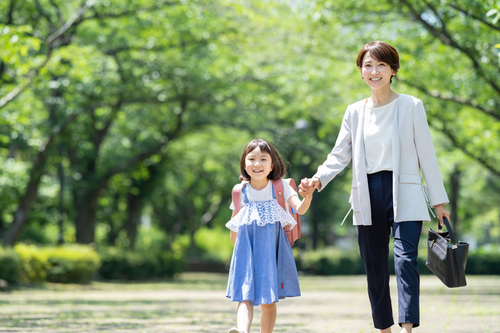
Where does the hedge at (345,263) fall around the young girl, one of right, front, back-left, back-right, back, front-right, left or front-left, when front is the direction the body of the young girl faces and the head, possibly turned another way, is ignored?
back

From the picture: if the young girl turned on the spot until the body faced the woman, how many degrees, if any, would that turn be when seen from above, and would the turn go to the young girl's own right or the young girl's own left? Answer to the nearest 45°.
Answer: approximately 90° to the young girl's own left

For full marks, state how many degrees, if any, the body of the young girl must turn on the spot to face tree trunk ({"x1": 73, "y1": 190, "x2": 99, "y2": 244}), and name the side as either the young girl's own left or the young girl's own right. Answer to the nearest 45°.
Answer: approximately 180°

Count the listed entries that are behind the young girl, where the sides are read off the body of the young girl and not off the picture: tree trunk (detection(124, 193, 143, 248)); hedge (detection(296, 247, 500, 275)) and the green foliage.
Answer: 3

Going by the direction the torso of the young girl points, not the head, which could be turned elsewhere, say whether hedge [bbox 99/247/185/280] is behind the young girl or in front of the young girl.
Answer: behind

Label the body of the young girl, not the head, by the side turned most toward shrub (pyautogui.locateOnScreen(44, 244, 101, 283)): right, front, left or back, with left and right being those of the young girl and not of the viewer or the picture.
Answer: back

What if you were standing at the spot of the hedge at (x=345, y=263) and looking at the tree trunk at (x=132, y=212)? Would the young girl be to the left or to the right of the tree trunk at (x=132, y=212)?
left

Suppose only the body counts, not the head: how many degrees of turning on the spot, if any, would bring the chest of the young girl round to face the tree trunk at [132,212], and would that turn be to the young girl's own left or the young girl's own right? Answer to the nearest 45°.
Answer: approximately 180°

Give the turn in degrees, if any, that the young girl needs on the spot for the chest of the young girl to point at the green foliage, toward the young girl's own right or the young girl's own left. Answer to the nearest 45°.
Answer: approximately 180°

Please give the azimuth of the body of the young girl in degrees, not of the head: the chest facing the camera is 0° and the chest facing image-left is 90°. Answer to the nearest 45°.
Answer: approximately 0°
